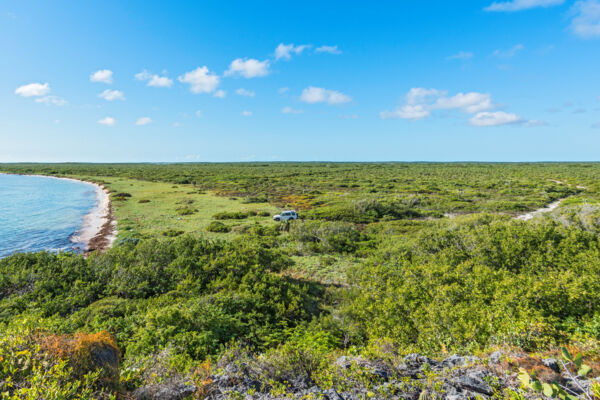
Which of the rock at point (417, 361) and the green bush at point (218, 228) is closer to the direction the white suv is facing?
the green bush

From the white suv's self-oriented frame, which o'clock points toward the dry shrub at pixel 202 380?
The dry shrub is roughly at 9 o'clock from the white suv.

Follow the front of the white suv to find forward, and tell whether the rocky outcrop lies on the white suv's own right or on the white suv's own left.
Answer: on the white suv's own left

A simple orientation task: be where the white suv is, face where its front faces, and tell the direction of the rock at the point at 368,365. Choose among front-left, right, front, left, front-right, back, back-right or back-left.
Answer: left

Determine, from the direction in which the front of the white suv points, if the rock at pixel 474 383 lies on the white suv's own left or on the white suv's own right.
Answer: on the white suv's own left

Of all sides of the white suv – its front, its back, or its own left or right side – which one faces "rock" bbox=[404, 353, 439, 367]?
left

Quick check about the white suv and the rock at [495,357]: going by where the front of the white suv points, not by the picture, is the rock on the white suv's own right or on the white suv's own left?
on the white suv's own left

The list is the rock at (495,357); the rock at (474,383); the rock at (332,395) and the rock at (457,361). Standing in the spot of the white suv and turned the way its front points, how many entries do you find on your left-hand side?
4

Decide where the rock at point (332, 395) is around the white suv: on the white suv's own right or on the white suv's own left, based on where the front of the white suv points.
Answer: on the white suv's own left

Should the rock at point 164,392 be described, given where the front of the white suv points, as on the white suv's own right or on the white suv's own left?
on the white suv's own left

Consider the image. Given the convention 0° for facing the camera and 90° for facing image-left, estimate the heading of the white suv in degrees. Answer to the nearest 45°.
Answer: approximately 90°

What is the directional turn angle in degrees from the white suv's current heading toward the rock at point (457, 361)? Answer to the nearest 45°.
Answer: approximately 90° to its left
